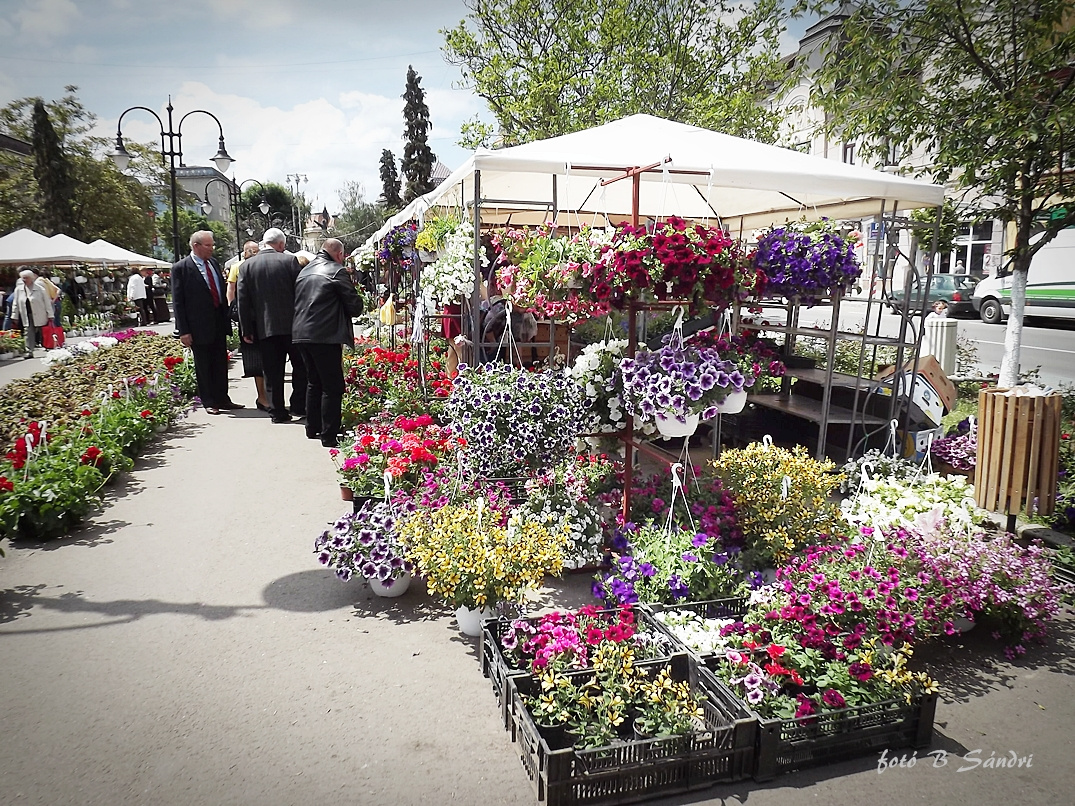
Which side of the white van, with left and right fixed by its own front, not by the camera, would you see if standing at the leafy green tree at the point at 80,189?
front

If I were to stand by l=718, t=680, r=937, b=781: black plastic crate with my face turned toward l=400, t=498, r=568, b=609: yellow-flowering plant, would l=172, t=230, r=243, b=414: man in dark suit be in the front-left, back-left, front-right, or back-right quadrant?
front-right

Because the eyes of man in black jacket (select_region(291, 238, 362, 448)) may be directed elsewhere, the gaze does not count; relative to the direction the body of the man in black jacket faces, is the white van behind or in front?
in front

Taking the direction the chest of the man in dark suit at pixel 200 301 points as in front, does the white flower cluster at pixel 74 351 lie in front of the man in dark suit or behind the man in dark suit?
behind

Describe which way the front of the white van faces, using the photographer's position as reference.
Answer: facing to the left of the viewer

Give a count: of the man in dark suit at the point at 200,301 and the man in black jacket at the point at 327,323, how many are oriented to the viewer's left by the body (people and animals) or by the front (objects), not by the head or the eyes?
0

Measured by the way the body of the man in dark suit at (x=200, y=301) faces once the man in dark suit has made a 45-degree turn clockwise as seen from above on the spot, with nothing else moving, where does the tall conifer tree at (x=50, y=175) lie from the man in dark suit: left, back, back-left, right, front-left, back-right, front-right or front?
back

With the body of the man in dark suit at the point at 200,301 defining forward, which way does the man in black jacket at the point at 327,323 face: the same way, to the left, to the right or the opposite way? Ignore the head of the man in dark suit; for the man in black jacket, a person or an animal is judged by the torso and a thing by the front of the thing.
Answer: to the left

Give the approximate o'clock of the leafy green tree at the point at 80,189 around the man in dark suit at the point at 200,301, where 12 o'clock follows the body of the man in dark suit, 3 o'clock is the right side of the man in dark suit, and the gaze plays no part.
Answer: The leafy green tree is roughly at 7 o'clock from the man in dark suit.

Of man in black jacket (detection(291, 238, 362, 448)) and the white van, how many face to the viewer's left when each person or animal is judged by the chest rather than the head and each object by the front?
1

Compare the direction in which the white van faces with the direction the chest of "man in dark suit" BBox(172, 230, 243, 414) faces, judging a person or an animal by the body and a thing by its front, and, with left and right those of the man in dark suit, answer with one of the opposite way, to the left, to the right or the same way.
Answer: the opposite way

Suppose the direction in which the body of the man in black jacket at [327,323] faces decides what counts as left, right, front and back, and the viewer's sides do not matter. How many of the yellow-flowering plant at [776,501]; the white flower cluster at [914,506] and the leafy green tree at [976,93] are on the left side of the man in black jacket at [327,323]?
0

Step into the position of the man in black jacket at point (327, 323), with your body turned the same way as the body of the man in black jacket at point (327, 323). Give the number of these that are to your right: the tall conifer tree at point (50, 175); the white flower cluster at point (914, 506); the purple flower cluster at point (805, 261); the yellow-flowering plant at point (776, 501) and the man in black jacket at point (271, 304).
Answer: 3

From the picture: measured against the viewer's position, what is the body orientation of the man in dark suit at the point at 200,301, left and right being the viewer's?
facing the viewer and to the right of the viewer

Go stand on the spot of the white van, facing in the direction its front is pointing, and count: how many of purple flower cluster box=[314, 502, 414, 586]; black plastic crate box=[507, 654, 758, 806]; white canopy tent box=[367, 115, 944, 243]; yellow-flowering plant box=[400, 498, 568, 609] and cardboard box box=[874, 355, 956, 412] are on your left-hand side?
5

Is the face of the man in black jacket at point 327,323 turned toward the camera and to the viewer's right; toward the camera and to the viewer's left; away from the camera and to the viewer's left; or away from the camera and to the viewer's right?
away from the camera and to the viewer's right

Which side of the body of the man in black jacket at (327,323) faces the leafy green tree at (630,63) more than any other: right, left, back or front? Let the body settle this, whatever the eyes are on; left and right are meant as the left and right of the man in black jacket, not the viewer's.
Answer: front

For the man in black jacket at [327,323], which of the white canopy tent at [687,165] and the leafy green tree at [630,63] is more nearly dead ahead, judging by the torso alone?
the leafy green tree

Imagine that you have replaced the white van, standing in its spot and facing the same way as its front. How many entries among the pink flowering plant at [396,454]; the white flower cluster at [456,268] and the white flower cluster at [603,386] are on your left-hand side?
3

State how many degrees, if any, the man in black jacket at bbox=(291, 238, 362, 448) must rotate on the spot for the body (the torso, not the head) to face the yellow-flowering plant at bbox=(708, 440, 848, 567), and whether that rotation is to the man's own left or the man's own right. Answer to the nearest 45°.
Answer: approximately 90° to the man's own right
